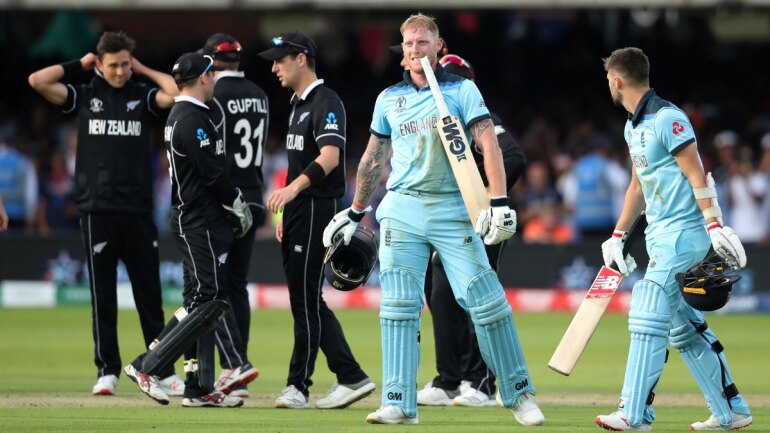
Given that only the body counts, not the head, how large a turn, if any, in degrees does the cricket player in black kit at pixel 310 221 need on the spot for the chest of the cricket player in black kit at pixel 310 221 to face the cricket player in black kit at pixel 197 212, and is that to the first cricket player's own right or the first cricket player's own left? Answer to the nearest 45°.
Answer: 0° — they already face them

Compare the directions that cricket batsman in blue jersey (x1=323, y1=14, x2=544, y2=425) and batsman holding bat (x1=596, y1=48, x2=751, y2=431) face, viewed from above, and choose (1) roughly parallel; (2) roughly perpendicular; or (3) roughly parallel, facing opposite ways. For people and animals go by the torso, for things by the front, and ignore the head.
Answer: roughly perpendicular

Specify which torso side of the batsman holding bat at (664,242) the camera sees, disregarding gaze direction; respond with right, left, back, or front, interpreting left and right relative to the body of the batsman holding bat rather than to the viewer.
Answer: left

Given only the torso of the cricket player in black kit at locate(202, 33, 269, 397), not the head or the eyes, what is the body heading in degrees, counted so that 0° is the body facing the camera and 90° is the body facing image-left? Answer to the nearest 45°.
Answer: approximately 135°

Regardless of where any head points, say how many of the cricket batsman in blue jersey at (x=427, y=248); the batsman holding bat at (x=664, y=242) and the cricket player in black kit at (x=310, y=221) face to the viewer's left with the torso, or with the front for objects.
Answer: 2

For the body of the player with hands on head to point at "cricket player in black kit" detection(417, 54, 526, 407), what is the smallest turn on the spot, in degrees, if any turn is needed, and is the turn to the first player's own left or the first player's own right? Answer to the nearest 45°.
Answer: approximately 45° to the first player's own left

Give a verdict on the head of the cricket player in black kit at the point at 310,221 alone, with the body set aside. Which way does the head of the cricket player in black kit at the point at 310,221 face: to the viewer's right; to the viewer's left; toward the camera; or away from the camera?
to the viewer's left

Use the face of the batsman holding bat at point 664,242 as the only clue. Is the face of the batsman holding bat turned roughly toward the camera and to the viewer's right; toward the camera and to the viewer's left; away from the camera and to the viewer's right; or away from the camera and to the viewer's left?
away from the camera and to the viewer's left
